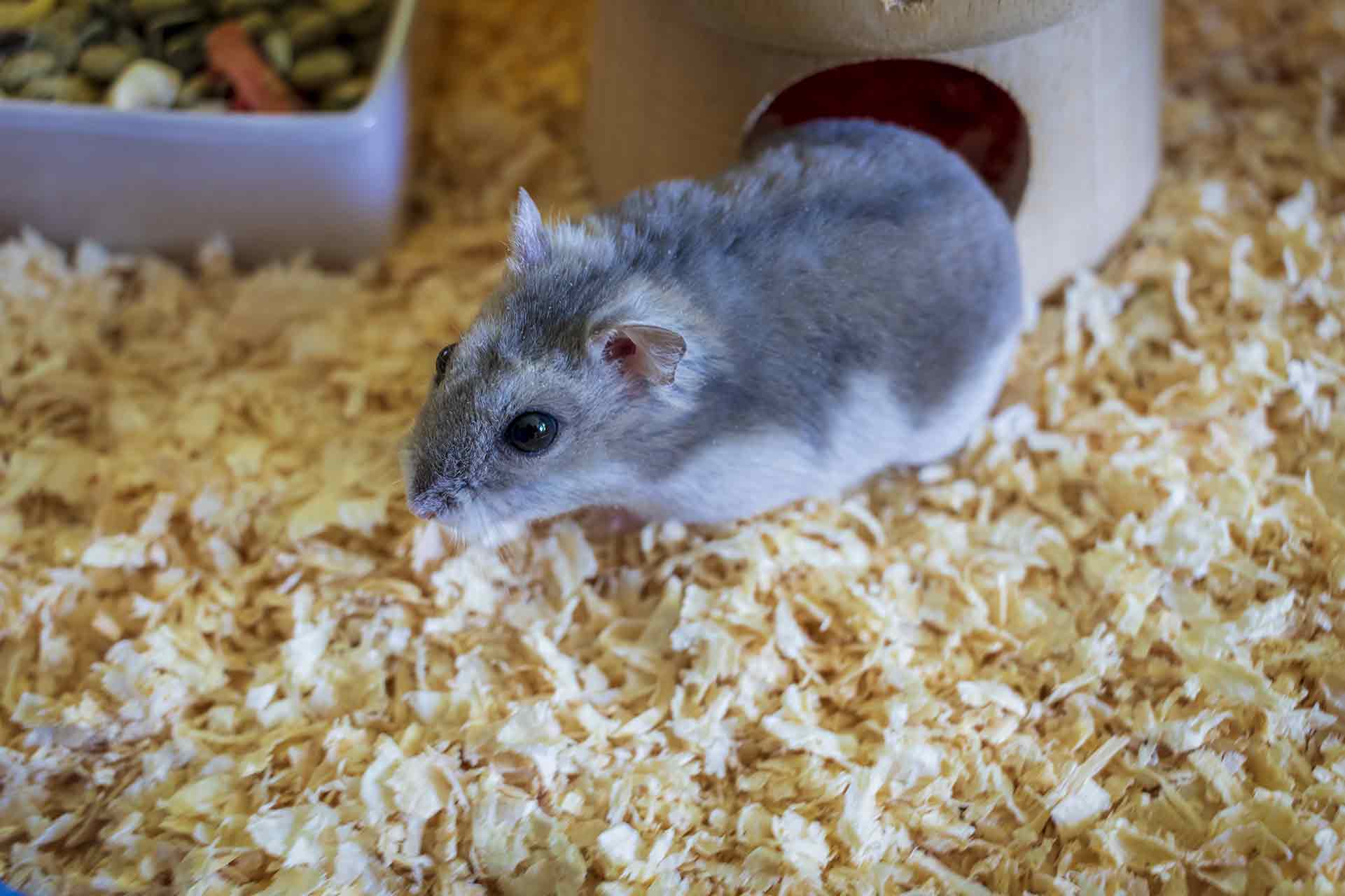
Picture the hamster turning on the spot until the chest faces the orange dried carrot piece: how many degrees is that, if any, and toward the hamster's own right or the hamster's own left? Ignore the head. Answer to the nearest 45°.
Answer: approximately 90° to the hamster's own right

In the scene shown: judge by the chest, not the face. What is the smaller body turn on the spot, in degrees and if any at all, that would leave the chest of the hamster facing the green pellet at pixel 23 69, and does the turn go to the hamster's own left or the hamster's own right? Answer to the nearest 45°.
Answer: approximately 90° to the hamster's own right

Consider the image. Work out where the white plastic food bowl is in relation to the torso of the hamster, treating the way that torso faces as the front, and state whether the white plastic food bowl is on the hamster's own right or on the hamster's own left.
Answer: on the hamster's own right

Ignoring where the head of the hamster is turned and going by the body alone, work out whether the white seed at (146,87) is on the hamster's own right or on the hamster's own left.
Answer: on the hamster's own right

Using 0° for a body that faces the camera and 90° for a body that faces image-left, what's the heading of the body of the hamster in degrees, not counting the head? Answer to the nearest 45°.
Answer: approximately 45°

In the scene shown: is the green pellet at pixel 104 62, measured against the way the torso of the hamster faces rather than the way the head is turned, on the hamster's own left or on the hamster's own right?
on the hamster's own right

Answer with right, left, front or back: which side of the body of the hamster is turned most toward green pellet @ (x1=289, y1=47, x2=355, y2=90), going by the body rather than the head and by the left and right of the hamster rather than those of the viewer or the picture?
right
